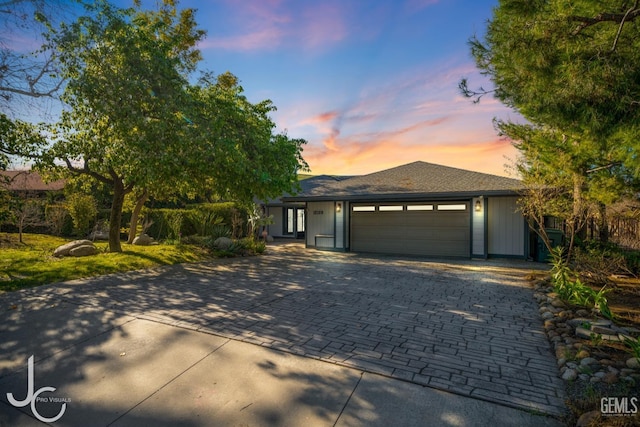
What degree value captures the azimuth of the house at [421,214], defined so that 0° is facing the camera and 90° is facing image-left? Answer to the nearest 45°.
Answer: approximately 0°

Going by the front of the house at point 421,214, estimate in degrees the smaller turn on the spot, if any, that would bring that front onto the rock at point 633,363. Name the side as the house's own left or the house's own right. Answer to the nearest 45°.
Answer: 0° — it already faces it

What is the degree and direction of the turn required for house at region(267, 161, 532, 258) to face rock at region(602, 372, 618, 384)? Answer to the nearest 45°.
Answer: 0° — it already faces it

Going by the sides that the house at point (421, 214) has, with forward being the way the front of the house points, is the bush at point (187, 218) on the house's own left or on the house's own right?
on the house's own right

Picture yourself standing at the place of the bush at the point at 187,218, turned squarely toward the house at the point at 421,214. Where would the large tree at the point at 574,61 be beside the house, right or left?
right

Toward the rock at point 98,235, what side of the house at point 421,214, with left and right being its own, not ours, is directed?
right

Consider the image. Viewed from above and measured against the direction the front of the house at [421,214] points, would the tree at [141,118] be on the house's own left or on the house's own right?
on the house's own right

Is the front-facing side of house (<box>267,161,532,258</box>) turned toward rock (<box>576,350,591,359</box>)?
yes

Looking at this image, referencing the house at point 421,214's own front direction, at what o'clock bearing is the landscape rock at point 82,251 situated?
The landscape rock is roughly at 2 o'clock from the house.

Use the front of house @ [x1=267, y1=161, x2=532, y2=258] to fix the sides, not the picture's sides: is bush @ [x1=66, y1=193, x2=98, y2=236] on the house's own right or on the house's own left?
on the house's own right

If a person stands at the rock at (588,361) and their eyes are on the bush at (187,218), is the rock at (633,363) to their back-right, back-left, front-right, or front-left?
back-right
